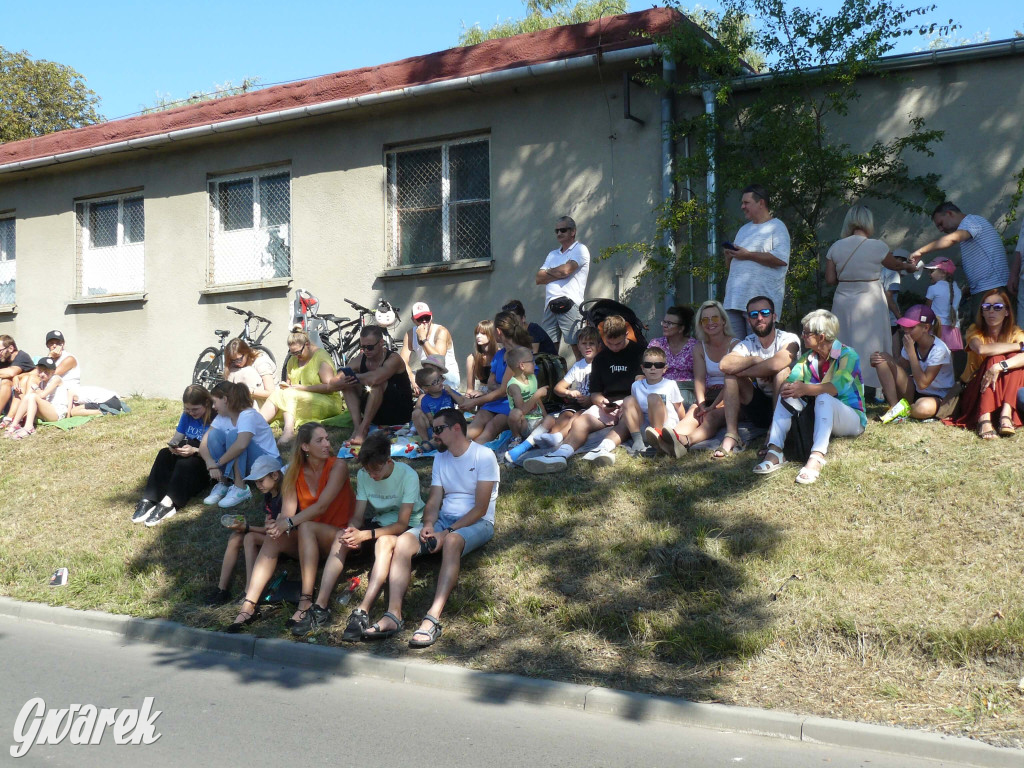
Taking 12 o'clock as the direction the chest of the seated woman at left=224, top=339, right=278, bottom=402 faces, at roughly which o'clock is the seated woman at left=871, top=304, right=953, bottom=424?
the seated woman at left=871, top=304, right=953, bottom=424 is roughly at 9 o'clock from the seated woman at left=224, top=339, right=278, bottom=402.

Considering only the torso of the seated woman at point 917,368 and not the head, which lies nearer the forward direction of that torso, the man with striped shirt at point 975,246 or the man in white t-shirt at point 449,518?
the man in white t-shirt

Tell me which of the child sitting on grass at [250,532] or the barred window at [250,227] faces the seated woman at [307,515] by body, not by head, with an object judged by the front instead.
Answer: the barred window

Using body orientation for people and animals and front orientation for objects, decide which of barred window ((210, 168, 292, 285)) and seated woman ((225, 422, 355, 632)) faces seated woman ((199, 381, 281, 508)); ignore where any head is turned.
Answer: the barred window

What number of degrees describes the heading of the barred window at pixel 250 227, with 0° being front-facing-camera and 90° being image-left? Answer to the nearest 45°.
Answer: approximately 0°

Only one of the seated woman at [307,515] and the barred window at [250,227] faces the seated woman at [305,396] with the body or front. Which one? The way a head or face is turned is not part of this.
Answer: the barred window

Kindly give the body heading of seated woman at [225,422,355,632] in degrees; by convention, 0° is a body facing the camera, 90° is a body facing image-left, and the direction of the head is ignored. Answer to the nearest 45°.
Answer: approximately 45°

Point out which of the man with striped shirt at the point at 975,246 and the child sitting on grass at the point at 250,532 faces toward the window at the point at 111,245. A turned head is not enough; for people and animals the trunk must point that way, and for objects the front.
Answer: the man with striped shirt

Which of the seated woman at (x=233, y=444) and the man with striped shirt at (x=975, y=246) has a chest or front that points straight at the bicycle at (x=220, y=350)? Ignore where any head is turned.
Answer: the man with striped shirt

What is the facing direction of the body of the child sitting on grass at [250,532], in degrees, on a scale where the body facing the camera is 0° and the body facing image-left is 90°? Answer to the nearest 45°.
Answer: approximately 45°

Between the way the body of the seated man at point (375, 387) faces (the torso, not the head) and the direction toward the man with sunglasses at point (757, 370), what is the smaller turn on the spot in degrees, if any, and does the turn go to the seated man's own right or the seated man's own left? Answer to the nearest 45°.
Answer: approximately 90° to the seated man's own left
